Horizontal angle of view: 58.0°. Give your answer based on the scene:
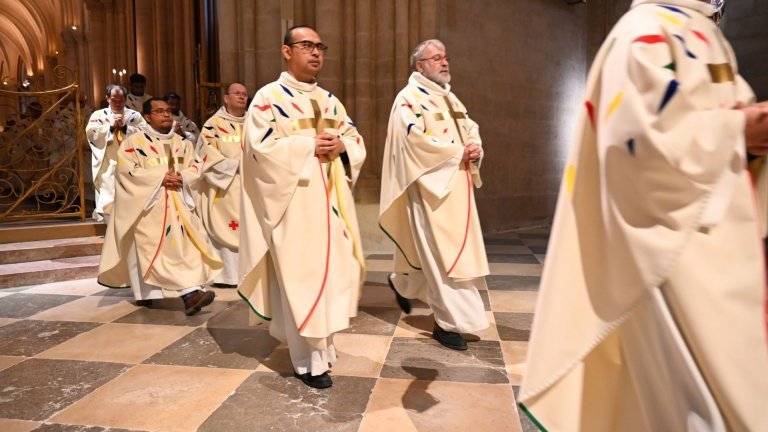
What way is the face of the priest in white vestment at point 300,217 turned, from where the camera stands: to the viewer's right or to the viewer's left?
to the viewer's right

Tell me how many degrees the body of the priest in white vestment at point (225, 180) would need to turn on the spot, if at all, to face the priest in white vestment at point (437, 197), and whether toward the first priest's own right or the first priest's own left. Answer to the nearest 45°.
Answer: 0° — they already face them

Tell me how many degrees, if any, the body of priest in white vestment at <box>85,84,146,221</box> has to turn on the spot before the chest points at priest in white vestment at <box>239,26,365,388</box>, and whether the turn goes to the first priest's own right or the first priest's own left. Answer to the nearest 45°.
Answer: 0° — they already face them

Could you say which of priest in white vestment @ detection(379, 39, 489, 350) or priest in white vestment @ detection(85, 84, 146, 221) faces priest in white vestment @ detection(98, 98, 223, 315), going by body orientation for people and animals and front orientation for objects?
priest in white vestment @ detection(85, 84, 146, 221)

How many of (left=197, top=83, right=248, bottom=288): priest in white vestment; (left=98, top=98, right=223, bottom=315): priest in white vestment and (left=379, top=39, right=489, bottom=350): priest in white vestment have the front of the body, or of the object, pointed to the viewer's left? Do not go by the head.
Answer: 0

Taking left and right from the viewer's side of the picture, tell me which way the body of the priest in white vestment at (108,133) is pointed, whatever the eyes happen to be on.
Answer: facing the viewer

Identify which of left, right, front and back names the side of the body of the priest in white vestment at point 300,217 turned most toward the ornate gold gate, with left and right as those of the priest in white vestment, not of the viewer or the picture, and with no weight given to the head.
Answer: back

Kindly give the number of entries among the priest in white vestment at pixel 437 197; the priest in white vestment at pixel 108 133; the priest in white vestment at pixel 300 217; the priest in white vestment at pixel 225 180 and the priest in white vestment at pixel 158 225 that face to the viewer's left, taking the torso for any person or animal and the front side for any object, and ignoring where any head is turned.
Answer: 0

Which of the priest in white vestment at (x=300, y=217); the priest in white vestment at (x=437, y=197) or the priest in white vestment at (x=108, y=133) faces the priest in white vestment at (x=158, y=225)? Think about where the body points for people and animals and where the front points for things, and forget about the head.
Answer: the priest in white vestment at (x=108, y=133)

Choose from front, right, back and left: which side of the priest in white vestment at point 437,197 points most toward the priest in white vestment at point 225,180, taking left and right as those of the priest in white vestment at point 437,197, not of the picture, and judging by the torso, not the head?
back

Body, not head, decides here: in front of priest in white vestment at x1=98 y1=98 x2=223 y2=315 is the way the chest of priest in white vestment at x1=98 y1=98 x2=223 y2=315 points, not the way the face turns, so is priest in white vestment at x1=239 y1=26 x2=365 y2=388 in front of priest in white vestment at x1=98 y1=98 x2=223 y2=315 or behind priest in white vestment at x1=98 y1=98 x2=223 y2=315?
in front

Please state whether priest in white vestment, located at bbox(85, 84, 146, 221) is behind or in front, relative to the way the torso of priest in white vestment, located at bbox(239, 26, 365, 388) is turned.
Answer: behind

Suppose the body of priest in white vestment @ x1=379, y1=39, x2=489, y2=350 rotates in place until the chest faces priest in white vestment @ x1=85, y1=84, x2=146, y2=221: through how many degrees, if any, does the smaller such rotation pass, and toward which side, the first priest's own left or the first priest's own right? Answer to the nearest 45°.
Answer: approximately 180°

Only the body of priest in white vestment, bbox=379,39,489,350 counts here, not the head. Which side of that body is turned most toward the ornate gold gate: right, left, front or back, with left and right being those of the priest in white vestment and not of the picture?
back

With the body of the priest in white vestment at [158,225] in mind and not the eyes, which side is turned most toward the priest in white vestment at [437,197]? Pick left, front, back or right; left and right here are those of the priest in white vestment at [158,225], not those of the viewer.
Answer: front

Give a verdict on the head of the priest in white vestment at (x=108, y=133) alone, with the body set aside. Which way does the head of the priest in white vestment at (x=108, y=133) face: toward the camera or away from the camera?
toward the camera

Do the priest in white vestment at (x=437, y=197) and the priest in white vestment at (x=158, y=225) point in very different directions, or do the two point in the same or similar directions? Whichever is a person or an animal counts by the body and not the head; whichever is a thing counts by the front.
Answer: same or similar directions
